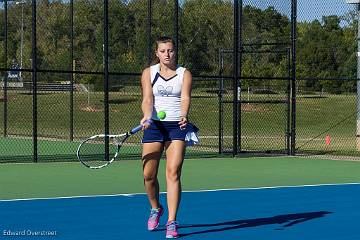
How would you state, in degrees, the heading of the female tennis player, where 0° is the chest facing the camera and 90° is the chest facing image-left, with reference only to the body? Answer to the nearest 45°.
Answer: approximately 0°

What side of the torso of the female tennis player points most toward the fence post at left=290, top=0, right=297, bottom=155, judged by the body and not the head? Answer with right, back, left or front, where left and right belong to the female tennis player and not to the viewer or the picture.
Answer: back
